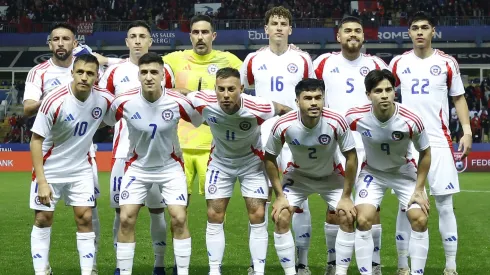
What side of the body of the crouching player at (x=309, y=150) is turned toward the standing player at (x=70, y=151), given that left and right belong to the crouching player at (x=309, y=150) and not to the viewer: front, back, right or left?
right

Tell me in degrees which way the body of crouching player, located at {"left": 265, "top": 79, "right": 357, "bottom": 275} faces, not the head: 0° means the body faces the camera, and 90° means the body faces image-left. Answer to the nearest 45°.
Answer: approximately 0°

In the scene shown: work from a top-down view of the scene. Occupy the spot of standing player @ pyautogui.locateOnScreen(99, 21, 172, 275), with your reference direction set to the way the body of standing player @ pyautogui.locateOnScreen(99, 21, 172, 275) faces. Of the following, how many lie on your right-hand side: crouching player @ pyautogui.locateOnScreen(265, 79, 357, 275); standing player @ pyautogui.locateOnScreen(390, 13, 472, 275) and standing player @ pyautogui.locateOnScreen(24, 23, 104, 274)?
1

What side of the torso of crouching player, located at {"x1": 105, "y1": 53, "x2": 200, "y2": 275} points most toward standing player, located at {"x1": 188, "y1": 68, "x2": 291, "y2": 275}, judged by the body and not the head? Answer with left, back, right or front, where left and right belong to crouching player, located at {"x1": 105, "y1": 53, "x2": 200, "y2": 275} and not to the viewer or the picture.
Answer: left

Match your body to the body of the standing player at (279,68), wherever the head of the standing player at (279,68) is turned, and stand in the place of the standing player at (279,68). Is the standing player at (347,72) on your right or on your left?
on your left

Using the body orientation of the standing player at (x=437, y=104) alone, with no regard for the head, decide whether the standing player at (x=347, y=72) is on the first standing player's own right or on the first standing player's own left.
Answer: on the first standing player's own right

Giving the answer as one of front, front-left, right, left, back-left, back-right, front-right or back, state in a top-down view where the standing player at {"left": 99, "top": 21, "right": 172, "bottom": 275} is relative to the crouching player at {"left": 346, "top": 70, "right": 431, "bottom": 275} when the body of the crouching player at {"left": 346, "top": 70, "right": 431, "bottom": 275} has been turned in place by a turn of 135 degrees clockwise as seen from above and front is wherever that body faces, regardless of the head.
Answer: front-left

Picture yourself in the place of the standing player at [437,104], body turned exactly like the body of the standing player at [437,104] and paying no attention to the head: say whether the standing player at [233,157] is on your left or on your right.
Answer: on your right

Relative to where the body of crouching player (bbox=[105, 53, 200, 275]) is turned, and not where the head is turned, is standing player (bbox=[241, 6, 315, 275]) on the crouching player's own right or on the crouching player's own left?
on the crouching player's own left

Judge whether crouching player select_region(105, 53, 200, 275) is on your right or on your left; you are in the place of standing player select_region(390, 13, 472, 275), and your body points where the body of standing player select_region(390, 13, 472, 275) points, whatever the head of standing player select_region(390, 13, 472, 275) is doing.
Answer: on your right

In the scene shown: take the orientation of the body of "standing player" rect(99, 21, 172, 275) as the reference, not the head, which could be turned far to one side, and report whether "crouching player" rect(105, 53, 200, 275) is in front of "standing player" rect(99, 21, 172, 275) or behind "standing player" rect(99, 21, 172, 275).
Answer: in front
